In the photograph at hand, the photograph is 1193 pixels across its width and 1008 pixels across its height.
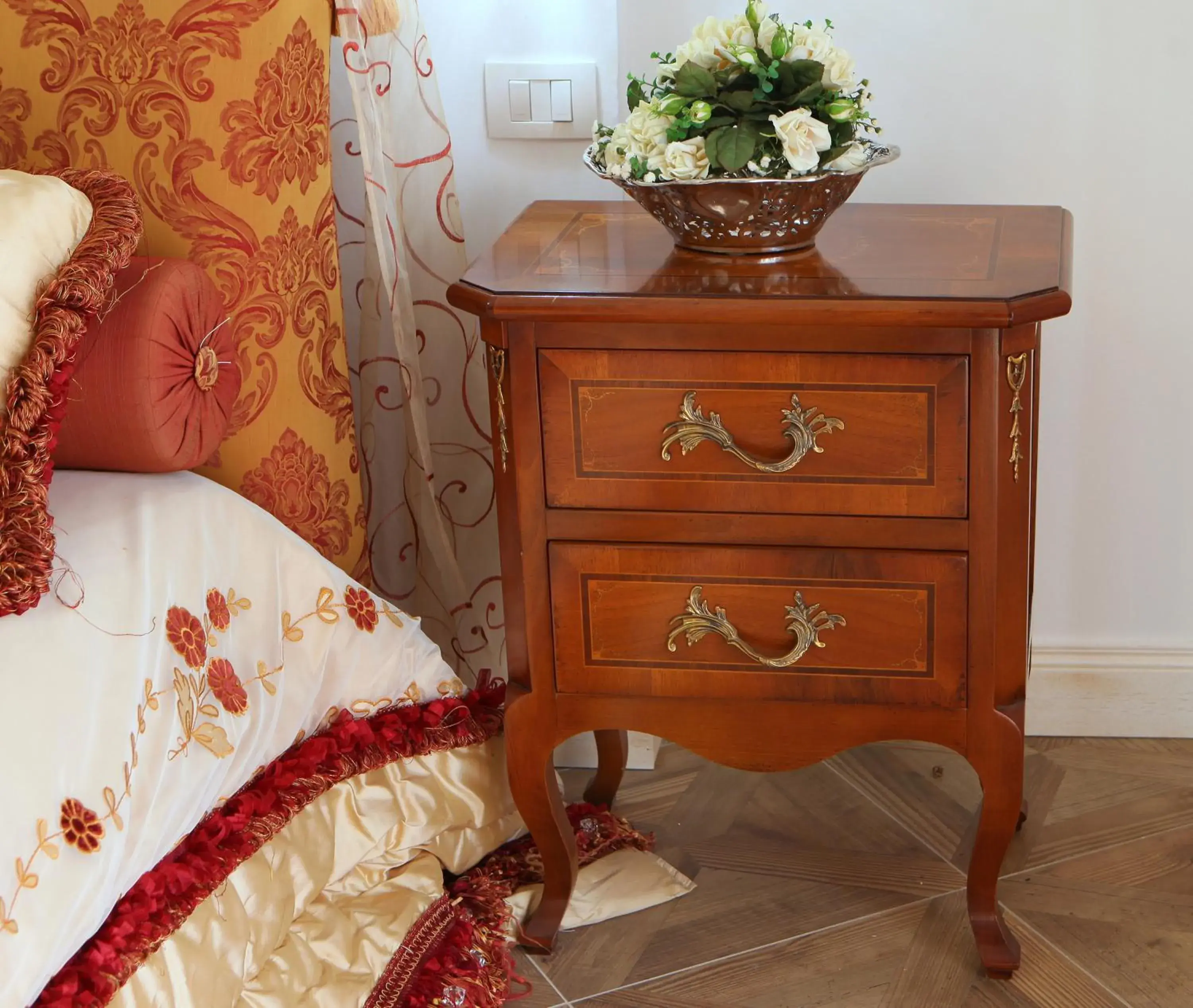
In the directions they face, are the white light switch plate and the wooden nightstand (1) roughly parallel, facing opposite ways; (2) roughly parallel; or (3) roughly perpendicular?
roughly parallel

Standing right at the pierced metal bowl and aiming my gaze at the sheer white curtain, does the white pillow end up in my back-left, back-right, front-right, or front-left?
front-left

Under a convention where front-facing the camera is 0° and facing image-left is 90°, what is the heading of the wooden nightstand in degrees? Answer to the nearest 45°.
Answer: approximately 0°

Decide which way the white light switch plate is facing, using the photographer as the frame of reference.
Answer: facing the viewer

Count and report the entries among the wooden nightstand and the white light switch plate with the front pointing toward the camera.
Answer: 2

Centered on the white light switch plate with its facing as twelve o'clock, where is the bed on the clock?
The bed is roughly at 1 o'clock from the white light switch plate.
